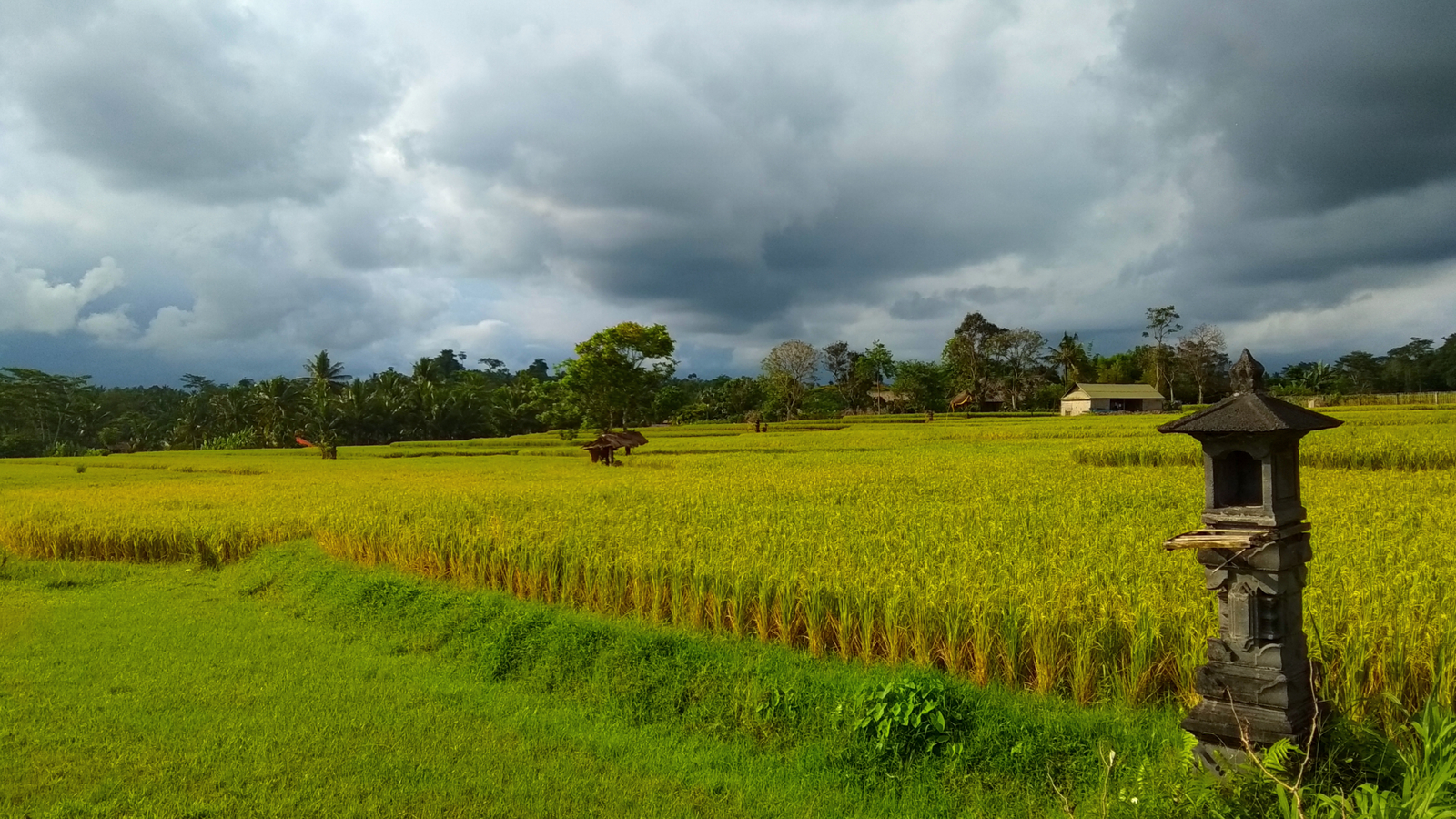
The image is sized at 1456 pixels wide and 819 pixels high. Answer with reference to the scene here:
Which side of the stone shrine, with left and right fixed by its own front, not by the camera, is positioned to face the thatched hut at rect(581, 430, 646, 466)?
right

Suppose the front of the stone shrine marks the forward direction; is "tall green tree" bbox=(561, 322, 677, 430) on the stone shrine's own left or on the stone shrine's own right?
on the stone shrine's own right

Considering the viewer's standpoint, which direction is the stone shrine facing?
facing the viewer and to the left of the viewer
